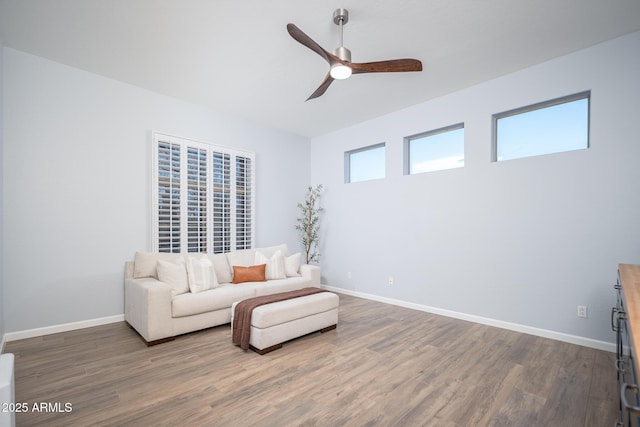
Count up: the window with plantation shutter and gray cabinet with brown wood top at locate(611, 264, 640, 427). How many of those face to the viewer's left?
1

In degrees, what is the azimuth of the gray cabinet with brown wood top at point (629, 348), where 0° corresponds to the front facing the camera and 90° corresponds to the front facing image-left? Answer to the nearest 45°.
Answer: approximately 90°

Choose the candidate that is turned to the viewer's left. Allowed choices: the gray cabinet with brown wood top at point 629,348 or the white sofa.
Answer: the gray cabinet with brown wood top

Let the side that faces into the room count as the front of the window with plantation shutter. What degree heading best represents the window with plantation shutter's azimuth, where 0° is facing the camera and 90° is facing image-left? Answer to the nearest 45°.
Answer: approximately 315°

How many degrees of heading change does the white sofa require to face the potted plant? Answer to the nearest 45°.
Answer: approximately 90° to its left

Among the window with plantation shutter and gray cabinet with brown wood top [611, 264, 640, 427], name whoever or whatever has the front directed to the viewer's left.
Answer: the gray cabinet with brown wood top

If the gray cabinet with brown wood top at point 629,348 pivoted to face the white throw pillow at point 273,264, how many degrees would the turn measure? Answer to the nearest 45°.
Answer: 0° — it already faces it

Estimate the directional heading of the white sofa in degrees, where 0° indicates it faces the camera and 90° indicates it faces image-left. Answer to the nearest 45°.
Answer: approximately 315°

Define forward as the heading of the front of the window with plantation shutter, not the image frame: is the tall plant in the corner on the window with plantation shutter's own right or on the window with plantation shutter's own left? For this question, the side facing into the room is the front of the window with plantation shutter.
on the window with plantation shutter's own left

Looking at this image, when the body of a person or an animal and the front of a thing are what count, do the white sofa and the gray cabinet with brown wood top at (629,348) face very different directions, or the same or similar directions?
very different directions
